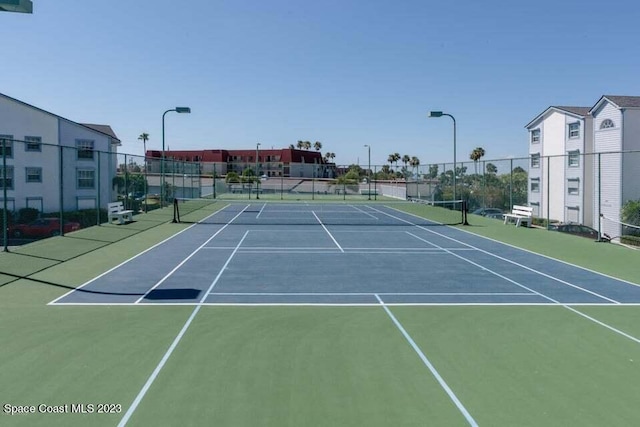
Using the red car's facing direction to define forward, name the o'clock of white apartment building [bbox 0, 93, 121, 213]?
The white apartment building is roughly at 3 o'clock from the red car.

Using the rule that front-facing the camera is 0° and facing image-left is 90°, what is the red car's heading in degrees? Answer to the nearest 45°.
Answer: approximately 90°

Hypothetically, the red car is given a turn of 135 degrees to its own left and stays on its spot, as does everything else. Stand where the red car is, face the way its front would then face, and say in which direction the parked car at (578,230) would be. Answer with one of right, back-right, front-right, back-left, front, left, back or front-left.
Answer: front-left
